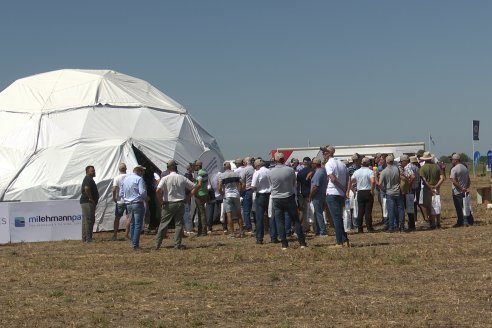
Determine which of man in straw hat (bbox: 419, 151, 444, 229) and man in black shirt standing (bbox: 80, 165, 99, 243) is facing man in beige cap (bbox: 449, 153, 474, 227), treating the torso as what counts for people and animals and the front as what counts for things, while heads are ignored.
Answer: the man in black shirt standing

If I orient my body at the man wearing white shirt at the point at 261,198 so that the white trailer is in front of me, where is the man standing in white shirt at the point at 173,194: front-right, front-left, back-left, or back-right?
back-left

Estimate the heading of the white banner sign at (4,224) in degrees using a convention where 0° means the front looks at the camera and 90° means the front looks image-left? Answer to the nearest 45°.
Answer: approximately 0°

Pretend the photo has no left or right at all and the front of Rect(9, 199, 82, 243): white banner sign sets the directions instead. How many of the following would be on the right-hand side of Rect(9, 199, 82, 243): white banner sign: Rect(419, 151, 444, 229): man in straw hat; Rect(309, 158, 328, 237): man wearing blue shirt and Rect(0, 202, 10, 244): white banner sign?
1

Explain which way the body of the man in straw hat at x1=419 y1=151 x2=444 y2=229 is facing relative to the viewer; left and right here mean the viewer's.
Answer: facing away from the viewer and to the left of the viewer

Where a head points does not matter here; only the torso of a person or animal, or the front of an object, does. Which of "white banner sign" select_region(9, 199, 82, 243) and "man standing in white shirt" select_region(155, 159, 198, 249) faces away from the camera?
the man standing in white shirt

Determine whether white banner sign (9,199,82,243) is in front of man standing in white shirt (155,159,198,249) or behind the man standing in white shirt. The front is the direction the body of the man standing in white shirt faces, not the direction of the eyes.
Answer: in front

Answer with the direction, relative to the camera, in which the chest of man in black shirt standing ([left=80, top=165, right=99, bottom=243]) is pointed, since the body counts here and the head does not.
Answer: to the viewer's right

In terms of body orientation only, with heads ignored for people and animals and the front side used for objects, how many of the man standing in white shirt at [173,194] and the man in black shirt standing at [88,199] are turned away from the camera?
1

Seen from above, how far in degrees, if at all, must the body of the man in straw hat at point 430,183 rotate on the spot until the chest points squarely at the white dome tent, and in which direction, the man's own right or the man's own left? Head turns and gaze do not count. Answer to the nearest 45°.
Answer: approximately 45° to the man's own left

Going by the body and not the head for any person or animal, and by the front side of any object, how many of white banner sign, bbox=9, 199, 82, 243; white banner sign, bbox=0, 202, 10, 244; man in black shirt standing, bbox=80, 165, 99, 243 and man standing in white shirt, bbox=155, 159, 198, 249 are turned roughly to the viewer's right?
1

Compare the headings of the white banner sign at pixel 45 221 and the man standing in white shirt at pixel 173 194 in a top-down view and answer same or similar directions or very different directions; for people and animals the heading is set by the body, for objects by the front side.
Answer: very different directions

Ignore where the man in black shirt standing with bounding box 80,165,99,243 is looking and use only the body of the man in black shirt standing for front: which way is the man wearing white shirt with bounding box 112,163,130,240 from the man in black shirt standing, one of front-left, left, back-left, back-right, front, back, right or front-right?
front-left

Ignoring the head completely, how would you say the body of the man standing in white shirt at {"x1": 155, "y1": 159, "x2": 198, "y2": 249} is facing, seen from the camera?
away from the camera
